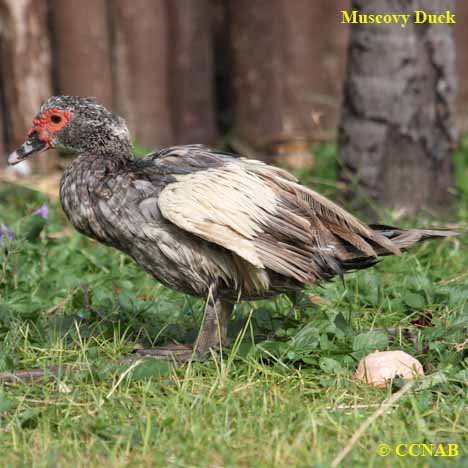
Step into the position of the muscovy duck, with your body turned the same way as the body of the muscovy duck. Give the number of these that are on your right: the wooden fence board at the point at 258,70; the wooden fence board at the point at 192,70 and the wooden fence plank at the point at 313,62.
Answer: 3

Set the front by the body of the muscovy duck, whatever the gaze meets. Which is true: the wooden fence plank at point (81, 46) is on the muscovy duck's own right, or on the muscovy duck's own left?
on the muscovy duck's own right

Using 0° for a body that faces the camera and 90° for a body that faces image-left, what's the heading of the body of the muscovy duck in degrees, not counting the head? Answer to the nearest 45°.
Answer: approximately 90°

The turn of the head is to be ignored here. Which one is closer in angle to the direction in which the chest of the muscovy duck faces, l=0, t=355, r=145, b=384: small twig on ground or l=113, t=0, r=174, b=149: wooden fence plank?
the small twig on ground

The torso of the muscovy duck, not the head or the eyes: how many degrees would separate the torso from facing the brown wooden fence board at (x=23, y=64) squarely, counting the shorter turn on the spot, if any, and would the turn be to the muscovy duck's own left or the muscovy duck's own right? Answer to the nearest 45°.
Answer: approximately 45° to the muscovy duck's own right

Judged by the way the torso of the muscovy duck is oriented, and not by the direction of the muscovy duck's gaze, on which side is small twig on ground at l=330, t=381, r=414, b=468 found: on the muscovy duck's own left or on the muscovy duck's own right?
on the muscovy duck's own left

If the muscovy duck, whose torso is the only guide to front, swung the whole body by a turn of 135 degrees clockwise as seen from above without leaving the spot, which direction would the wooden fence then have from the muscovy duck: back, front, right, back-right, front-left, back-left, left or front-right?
front-left

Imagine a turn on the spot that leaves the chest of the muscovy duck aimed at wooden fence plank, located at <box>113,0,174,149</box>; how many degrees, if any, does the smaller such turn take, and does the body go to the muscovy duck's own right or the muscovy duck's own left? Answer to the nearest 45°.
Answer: approximately 90° to the muscovy duck's own right

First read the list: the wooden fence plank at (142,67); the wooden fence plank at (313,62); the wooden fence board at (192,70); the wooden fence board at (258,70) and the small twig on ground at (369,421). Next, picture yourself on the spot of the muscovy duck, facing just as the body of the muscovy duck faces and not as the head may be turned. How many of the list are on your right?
4

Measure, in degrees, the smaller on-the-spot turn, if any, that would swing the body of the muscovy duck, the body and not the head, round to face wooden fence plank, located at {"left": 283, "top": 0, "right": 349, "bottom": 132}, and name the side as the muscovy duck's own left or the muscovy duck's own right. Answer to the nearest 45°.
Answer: approximately 90° to the muscovy duck's own right

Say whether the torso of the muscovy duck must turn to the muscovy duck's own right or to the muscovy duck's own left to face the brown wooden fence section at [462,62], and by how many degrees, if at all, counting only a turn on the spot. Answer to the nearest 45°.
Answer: approximately 135° to the muscovy duck's own right

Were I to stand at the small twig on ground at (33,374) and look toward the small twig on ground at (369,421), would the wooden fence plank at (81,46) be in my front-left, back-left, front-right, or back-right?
back-left

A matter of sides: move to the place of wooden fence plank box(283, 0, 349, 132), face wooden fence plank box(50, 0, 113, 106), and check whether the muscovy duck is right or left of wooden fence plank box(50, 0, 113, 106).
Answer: left
